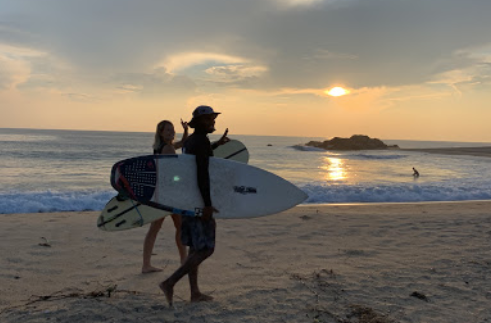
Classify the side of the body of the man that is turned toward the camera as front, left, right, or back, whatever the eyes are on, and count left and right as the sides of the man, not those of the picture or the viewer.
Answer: right
